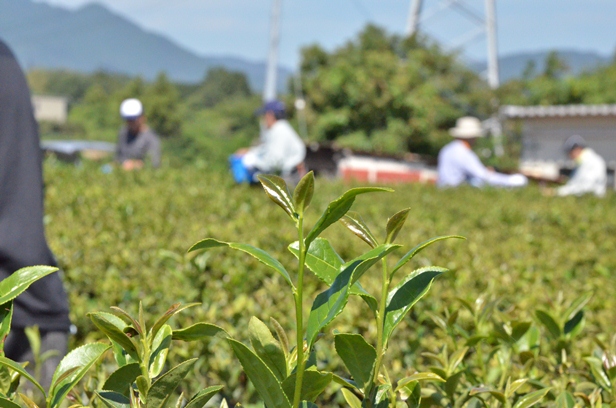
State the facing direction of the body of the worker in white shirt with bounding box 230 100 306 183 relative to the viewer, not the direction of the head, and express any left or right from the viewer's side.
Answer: facing to the left of the viewer

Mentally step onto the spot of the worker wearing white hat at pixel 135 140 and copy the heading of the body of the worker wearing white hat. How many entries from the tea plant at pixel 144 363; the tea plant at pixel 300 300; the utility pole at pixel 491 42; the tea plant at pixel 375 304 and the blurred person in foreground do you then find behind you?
1

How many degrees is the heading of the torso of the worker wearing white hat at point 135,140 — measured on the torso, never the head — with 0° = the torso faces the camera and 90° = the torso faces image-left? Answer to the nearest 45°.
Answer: approximately 45°

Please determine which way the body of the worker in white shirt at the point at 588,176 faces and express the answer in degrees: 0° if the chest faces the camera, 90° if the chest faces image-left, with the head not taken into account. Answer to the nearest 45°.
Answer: approximately 90°

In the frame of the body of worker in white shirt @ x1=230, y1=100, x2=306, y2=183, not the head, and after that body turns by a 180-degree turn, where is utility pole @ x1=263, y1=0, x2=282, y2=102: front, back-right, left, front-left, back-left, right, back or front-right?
left

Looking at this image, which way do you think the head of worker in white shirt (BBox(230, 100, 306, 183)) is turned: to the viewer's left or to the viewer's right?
to the viewer's left

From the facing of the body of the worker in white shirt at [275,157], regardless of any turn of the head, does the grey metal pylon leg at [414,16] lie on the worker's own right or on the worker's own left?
on the worker's own right

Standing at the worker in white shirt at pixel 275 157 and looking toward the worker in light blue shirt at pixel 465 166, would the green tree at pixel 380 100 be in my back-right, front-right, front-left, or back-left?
front-left

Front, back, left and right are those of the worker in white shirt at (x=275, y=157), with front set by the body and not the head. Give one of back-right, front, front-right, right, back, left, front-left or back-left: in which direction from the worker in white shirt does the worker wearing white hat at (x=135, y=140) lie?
front-right

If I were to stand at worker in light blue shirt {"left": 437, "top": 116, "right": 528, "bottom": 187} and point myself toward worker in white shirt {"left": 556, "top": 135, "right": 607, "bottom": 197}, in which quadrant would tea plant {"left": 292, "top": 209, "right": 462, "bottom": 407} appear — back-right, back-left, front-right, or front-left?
back-right

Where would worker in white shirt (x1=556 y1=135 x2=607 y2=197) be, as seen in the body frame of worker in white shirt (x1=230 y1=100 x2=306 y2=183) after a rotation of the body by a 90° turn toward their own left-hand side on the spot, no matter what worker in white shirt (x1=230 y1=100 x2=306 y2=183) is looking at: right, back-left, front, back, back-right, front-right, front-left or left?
back-left

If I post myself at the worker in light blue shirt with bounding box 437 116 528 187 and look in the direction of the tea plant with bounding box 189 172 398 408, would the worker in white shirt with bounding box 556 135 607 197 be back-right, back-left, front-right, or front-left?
back-left

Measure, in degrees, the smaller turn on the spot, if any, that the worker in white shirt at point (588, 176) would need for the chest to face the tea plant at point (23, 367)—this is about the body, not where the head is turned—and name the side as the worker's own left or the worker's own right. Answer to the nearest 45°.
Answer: approximately 90° to the worker's own left

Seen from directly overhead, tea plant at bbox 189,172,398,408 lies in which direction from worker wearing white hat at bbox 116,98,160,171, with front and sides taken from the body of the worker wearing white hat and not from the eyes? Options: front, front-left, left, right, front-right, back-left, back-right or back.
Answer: front-left
